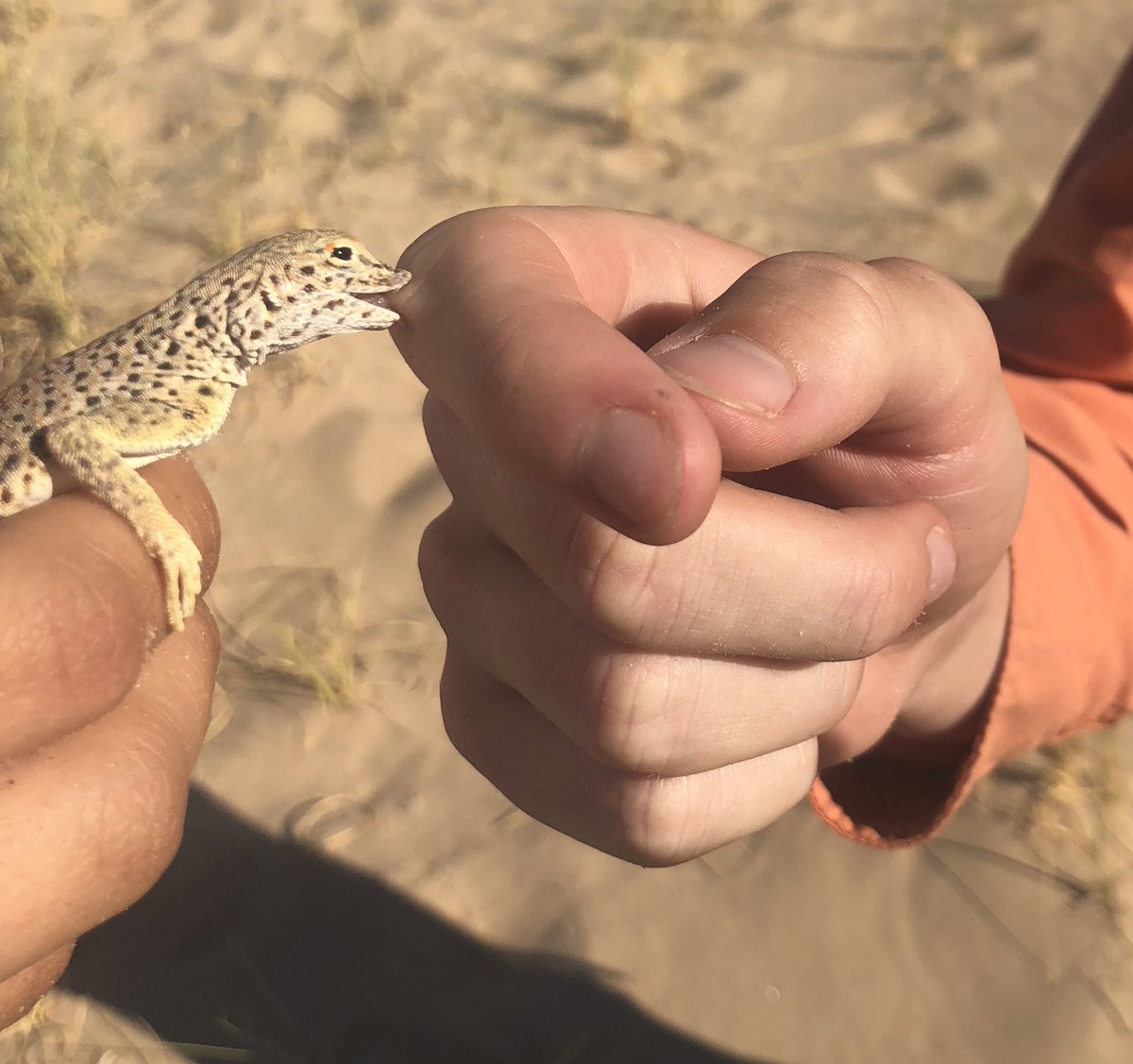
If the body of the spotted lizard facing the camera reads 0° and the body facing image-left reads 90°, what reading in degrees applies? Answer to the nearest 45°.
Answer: approximately 270°

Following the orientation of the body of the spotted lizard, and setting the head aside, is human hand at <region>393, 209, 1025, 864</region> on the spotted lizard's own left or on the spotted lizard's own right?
on the spotted lizard's own right
